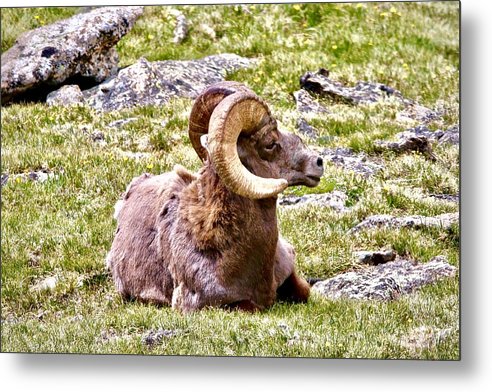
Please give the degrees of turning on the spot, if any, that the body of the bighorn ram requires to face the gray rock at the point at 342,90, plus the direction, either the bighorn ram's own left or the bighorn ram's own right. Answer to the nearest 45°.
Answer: approximately 90° to the bighorn ram's own left

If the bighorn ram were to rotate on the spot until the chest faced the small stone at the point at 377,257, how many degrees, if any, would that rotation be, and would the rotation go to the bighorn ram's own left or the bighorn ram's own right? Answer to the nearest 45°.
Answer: approximately 45° to the bighorn ram's own left

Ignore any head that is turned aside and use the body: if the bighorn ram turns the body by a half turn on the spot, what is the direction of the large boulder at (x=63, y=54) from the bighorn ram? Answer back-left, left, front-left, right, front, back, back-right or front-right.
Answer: front

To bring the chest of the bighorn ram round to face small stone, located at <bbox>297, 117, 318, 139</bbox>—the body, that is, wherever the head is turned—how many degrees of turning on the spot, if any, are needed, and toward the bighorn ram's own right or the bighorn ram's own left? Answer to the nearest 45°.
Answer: approximately 90° to the bighorn ram's own left

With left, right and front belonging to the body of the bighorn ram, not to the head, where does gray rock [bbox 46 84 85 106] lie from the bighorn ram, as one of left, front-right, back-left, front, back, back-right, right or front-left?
back

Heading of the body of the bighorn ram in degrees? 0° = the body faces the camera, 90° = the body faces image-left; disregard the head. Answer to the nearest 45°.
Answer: approximately 315°

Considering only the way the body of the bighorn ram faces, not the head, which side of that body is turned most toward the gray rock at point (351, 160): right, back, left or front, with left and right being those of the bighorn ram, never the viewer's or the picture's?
left

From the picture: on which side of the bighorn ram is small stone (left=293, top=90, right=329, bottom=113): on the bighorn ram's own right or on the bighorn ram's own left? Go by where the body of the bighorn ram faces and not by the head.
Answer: on the bighorn ram's own left

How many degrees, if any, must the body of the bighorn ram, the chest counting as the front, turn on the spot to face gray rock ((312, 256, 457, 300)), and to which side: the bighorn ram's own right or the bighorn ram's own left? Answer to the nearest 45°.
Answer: approximately 45° to the bighorn ram's own left
